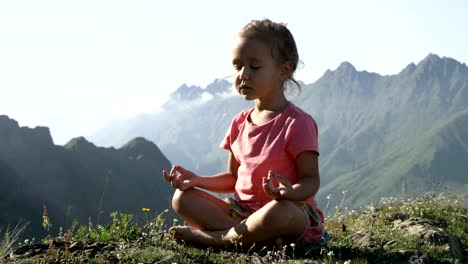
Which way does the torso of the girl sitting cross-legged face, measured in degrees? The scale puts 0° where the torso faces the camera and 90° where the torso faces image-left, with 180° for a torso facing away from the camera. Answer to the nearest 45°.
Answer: approximately 45°

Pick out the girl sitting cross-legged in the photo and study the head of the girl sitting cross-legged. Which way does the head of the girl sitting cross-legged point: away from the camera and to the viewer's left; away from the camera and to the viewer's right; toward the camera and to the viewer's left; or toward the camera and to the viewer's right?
toward the camera and to the viewer's left
